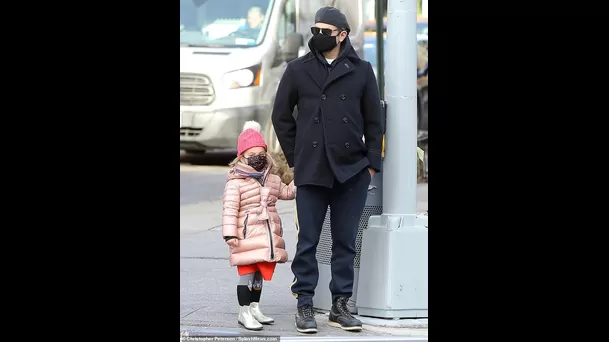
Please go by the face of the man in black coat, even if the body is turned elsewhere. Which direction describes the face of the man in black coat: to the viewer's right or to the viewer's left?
to the viewer's left

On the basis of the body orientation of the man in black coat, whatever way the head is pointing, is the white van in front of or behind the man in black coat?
behind

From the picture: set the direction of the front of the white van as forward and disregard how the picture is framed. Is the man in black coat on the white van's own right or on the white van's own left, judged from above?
on the white van's own left

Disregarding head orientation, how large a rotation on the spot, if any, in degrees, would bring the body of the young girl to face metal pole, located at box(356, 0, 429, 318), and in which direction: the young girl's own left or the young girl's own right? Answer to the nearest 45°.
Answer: approximately 45° to the young girl's own left

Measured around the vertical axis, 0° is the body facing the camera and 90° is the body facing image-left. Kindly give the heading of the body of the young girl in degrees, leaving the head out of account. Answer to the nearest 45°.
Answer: approximately 315°

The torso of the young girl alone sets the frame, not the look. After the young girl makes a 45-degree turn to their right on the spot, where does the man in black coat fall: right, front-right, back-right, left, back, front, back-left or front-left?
left

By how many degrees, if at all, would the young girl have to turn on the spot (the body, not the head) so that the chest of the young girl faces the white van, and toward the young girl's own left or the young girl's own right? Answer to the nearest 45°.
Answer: approximately 135° to the young girl's own left

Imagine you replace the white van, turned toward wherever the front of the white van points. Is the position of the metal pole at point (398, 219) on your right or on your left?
on your left

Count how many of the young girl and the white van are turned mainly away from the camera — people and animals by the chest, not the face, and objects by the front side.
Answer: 0
